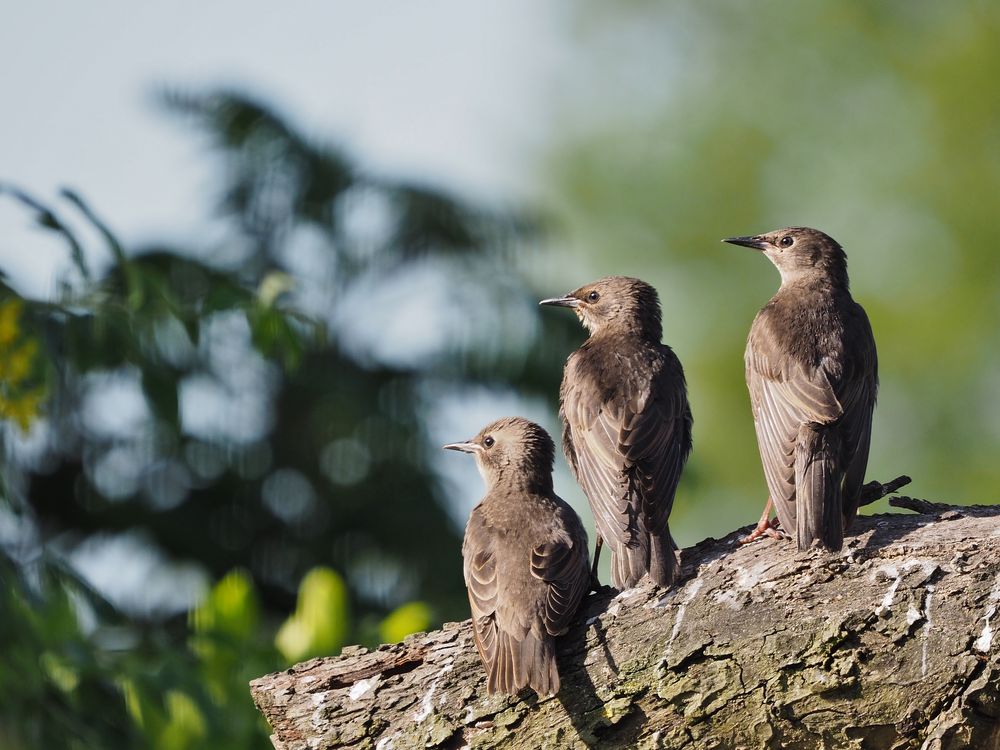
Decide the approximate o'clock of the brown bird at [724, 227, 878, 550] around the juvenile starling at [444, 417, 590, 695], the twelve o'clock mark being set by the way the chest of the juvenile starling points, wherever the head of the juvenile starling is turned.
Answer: The brown bird is roughly at 3 o'clock from the juvenile starling.

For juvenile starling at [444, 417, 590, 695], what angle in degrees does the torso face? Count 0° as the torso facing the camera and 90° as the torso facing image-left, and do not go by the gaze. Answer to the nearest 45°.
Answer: approximately 180°

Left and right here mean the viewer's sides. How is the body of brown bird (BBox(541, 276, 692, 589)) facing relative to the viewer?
facing away from the viewer

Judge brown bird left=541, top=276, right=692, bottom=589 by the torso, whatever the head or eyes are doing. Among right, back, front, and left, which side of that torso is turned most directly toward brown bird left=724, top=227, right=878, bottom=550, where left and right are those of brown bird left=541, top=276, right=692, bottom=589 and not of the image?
right

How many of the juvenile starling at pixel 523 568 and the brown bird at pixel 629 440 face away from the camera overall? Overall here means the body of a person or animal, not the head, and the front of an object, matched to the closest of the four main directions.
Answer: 2

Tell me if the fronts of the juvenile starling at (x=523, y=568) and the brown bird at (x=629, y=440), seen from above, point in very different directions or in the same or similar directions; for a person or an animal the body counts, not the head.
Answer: same or similar directions
